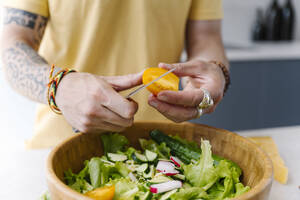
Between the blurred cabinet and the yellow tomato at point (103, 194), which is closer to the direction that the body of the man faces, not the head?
the yellow tomato

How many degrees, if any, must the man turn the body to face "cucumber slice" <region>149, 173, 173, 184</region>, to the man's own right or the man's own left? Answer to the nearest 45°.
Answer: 0° — they already face it

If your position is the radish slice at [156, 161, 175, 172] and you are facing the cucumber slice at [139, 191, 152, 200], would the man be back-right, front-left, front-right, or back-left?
back-right

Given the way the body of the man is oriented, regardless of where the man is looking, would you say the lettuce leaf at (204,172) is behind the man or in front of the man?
in front

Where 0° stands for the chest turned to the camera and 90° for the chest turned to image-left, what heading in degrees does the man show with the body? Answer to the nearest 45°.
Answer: approximately 0°

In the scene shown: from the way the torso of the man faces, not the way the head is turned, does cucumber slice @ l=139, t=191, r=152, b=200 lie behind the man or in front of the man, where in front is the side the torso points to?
in front

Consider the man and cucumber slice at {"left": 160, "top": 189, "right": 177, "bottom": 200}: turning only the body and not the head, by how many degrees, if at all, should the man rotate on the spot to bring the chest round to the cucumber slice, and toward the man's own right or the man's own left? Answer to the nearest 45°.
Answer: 0° — they already face it
